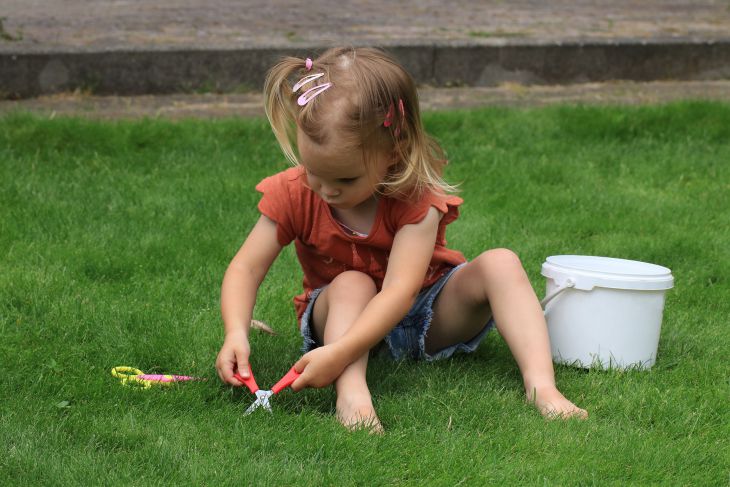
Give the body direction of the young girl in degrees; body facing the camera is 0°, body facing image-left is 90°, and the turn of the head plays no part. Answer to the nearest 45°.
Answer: approximately 0°

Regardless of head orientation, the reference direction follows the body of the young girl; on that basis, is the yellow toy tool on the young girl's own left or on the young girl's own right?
on the young girl's own right

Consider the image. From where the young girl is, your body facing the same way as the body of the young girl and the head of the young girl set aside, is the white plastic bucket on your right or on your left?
on your left
